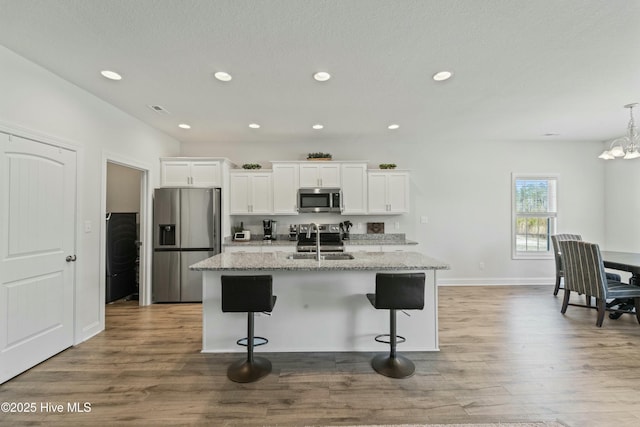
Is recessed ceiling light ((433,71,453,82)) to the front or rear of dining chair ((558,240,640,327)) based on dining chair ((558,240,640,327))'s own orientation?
to the rear

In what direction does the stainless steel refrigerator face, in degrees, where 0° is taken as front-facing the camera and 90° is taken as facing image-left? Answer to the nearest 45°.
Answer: approximately 0°

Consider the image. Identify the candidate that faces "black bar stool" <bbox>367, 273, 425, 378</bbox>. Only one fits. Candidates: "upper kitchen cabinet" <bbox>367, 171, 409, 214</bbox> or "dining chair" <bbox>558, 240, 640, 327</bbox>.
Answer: the upper kitchen cabinet

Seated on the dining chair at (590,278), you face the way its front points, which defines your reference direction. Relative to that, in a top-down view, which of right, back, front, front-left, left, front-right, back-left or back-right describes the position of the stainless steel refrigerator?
back

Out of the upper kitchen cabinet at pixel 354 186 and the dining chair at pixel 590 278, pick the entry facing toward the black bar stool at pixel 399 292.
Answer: the upper kitchen cabinet

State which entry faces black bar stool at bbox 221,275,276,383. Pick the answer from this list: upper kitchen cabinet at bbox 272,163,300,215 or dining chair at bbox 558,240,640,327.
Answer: the upper kitchen cabinet

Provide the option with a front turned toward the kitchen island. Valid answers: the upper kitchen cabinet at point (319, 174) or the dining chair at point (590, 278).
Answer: the upper kitchen cabinet

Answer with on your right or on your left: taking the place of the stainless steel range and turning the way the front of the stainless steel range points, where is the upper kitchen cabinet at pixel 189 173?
on your right

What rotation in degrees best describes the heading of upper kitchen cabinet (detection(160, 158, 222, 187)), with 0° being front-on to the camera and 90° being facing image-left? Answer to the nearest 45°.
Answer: approximately 0°
